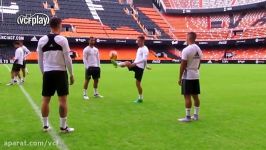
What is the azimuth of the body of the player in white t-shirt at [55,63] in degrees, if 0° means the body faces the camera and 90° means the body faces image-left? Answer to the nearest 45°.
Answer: approximately 225°

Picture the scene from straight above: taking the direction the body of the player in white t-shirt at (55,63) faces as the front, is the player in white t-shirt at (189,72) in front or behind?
in front

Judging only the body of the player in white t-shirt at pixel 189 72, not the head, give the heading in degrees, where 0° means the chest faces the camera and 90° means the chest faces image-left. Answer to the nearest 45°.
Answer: approximately 135°

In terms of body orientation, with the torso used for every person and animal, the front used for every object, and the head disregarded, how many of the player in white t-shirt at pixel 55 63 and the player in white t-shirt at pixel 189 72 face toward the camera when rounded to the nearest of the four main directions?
0

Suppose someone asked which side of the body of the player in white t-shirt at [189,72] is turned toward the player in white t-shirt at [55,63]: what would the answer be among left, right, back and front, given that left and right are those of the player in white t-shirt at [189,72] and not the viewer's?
left
